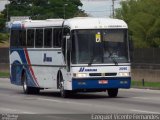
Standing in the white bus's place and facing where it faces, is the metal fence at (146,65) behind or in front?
behind

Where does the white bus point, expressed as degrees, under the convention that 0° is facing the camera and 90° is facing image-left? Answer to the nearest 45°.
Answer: approximately 0°
